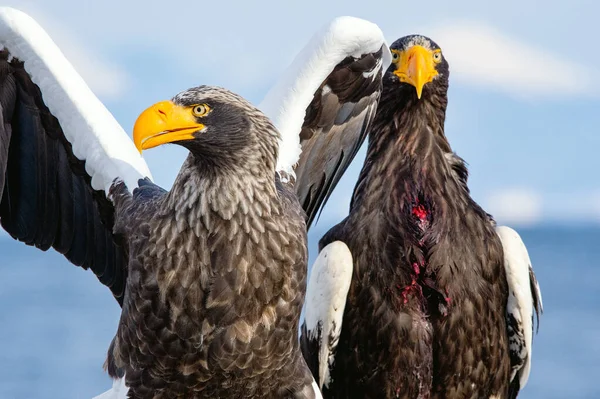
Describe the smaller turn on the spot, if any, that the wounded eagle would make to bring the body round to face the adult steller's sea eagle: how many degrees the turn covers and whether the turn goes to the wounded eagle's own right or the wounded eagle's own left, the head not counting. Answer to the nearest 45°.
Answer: approximately 45° to the wounded eagle's own right
